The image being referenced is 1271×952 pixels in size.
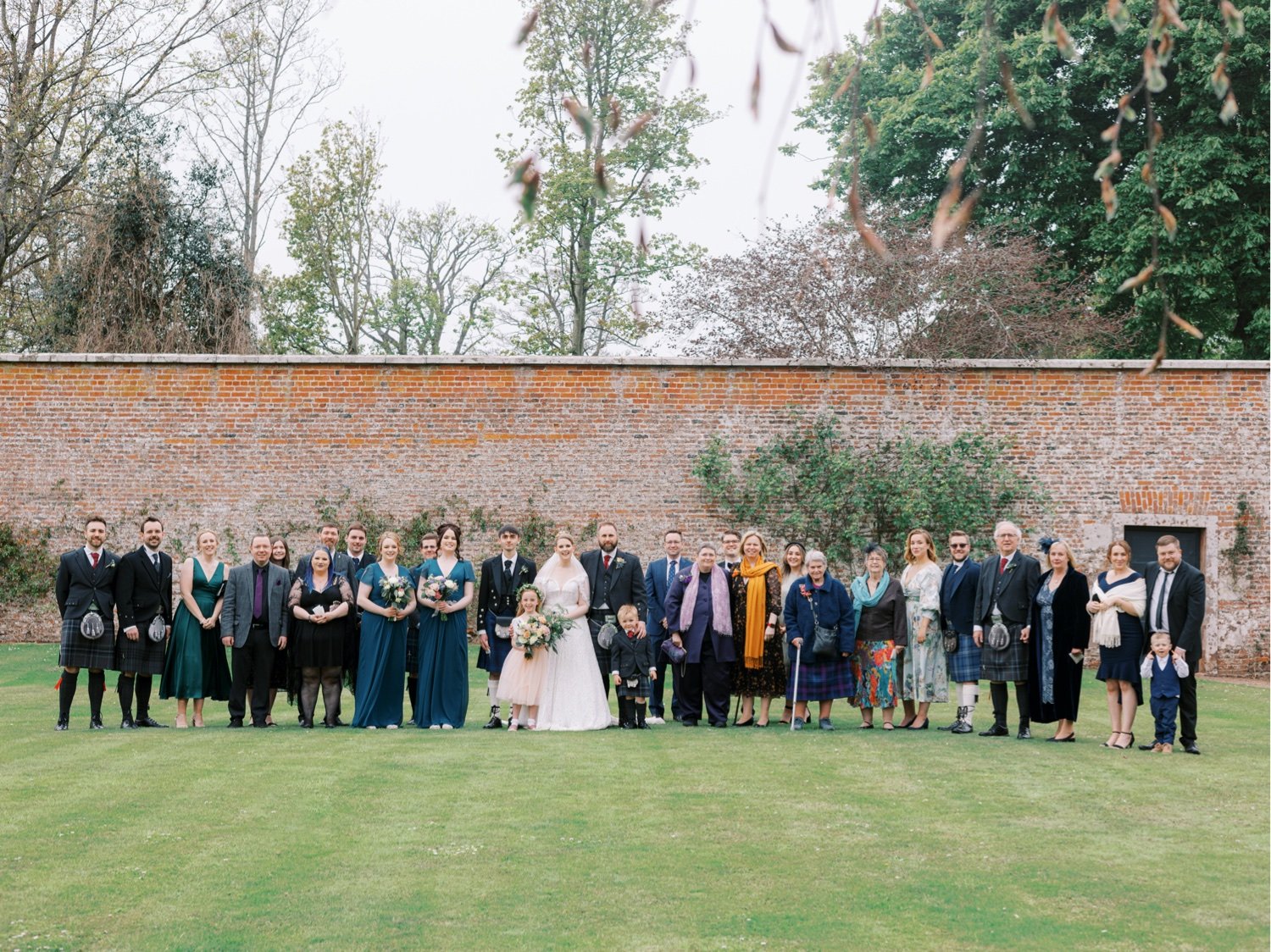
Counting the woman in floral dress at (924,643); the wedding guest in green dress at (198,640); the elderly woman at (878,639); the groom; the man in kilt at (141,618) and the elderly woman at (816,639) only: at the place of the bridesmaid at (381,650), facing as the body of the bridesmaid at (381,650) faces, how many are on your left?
4

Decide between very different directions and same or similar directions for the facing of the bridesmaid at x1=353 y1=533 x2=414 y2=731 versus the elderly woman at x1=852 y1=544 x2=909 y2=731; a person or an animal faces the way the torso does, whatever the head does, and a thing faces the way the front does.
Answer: same or similar directions

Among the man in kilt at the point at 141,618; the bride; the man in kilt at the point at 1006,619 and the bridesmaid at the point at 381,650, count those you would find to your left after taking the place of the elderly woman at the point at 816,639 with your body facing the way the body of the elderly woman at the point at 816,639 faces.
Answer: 1

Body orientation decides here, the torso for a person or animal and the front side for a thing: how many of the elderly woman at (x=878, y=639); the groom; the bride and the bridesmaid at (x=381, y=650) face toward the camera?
4

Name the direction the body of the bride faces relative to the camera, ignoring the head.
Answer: toward the camera

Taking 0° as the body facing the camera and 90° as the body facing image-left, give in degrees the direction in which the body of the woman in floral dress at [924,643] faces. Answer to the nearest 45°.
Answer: approximately 45°

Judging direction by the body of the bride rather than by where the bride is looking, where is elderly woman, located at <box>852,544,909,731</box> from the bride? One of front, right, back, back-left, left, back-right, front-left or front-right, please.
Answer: left

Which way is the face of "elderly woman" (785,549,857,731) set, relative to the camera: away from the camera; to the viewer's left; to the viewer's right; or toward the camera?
toward the camera

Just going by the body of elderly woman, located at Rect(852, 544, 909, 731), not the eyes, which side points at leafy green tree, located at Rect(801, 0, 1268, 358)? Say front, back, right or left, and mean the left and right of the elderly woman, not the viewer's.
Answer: back

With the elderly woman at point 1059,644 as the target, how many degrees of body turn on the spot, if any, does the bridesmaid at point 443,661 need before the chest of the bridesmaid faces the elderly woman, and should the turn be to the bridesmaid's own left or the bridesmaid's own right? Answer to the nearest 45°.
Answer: approximately 90° to the bridesmaid's own left

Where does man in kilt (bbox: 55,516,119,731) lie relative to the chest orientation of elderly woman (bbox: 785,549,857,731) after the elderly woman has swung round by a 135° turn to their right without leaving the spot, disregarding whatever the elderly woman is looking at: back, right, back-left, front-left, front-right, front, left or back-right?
front-left

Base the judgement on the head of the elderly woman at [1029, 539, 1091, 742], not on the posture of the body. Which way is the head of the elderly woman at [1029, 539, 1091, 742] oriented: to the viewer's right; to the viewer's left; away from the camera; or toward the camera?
toward the camera

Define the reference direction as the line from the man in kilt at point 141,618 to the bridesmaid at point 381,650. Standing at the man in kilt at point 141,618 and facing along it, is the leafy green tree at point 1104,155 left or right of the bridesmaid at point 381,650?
left

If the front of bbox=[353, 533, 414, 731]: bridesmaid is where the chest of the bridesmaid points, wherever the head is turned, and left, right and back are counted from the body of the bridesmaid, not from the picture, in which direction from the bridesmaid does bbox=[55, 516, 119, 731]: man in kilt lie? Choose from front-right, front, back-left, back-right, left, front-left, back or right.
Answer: right

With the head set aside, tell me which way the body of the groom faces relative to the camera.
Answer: toward the camera

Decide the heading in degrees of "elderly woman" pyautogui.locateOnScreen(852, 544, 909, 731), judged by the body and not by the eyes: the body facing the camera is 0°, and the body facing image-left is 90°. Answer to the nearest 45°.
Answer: approximately 0°

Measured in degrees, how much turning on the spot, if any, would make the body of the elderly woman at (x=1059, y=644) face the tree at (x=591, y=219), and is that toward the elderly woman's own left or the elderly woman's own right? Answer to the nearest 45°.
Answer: approximately 90° to the elderly woman's own right

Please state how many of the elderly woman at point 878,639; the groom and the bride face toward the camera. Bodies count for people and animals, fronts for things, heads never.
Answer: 3
